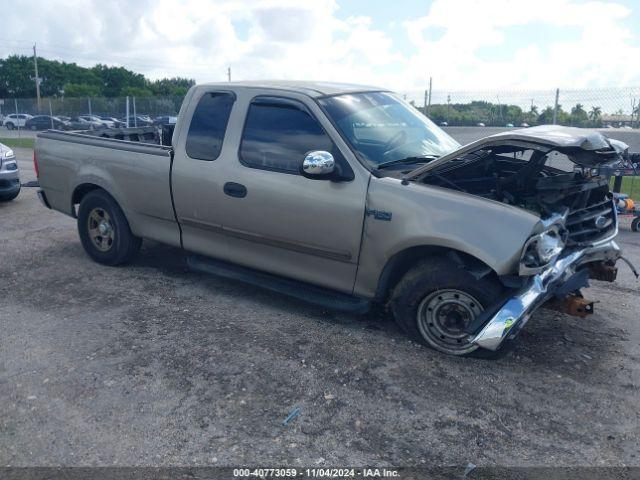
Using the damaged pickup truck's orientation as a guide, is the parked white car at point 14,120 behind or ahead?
behind

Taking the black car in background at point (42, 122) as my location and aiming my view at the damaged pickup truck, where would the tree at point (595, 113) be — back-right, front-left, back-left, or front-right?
front-left

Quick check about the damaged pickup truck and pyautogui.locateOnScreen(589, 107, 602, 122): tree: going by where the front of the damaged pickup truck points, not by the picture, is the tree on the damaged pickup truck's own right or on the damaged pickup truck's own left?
on the damaged pickup truck's own left

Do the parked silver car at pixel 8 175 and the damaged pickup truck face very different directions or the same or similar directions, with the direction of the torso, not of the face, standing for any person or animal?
same or similar directions

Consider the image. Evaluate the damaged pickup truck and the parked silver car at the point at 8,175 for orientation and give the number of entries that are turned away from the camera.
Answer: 0

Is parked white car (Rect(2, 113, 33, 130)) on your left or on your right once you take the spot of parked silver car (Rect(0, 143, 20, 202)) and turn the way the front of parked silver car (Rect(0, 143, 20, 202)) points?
on your left

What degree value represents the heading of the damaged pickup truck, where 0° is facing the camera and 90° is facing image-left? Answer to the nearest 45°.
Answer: approximately 315°

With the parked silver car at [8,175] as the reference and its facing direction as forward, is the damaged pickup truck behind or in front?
in front

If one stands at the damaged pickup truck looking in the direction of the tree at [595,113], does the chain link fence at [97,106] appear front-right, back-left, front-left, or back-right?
front-left

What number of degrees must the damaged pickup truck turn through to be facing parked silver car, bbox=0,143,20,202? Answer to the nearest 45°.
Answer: approximately 180°

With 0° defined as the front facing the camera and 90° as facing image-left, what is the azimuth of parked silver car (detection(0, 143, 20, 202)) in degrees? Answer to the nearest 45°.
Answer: approximately 315°

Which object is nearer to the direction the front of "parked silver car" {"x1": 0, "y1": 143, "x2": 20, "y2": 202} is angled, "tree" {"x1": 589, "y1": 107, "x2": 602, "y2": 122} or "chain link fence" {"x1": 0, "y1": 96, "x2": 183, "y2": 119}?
the tree
